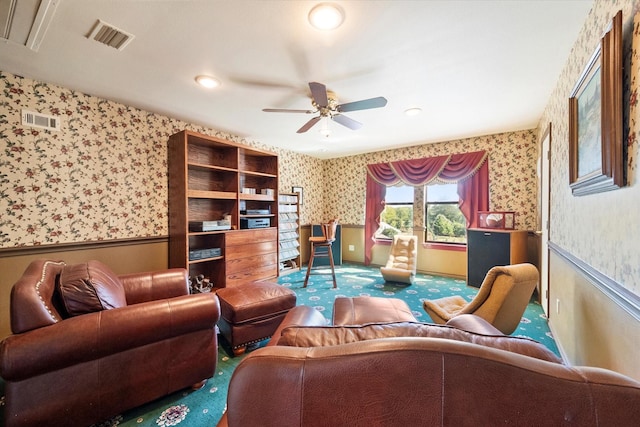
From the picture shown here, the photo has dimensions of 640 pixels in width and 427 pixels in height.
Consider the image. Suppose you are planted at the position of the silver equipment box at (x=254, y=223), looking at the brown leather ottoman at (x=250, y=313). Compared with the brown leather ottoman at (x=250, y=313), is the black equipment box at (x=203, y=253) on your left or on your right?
right

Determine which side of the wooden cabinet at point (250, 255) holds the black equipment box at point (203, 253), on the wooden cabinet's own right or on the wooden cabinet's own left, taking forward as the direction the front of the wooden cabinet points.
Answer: on the wooden cabinet's own right

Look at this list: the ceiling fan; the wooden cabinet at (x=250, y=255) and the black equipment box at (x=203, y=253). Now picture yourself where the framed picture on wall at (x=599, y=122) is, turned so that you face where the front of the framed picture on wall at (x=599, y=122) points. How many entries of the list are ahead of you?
3

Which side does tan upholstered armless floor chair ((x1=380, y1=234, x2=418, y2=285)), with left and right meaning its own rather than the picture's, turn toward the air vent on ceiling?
front

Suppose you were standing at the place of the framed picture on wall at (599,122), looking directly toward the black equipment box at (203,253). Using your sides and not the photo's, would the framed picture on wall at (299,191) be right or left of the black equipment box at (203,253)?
right

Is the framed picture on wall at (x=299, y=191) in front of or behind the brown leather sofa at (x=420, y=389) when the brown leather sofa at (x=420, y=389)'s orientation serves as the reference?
in front

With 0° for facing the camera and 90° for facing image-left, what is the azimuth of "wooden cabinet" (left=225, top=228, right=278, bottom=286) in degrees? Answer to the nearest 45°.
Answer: approximately 315°

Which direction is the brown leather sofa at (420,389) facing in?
away from the camera

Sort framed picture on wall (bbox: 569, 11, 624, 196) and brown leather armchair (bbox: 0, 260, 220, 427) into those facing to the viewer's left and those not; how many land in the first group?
1

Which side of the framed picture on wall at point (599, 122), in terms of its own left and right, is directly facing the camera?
left
